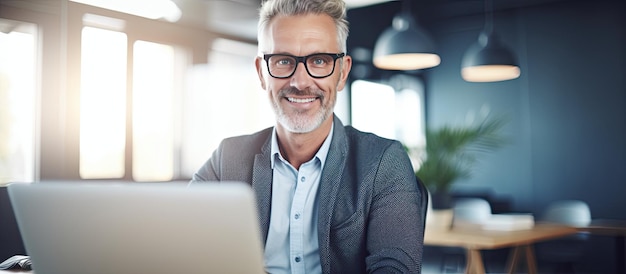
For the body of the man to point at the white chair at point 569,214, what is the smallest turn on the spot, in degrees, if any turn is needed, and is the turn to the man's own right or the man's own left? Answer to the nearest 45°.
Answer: approximately 135° to the man's own left

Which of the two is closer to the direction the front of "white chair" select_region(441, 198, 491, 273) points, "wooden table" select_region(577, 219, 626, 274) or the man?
the man

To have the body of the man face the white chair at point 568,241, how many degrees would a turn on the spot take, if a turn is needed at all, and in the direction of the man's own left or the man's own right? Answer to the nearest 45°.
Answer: approximately 135° to the man's own left

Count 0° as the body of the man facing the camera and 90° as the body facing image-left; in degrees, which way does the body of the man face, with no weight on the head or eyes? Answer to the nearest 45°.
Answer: approximately 0°

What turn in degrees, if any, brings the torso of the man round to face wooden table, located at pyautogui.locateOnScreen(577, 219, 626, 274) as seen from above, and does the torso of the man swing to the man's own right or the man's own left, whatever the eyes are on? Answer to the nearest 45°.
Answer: approximately 135° to the man's own left

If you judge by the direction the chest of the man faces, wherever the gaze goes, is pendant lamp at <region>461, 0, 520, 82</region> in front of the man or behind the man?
behind
